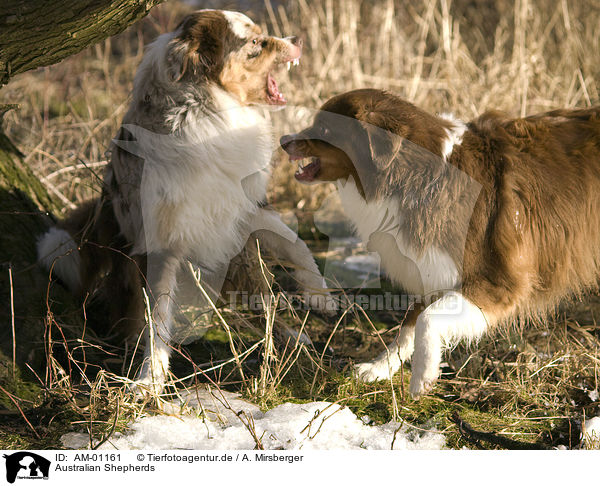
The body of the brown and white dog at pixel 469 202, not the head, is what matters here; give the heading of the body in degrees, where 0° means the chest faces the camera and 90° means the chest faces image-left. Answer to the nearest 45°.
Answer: approximately 90°

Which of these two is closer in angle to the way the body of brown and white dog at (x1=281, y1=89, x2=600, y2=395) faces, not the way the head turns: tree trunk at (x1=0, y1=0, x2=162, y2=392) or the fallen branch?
the tree trunk

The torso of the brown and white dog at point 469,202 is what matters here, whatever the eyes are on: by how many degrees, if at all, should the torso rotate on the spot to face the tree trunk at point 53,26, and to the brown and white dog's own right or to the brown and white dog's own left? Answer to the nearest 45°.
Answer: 0° — it already faces it

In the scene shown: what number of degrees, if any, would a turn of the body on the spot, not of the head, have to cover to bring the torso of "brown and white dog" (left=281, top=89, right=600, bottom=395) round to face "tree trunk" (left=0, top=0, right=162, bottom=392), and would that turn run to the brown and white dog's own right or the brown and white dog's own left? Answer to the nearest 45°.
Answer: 0° — it already faces it

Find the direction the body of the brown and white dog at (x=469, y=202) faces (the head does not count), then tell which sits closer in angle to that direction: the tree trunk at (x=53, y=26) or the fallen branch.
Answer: the tree trunk
